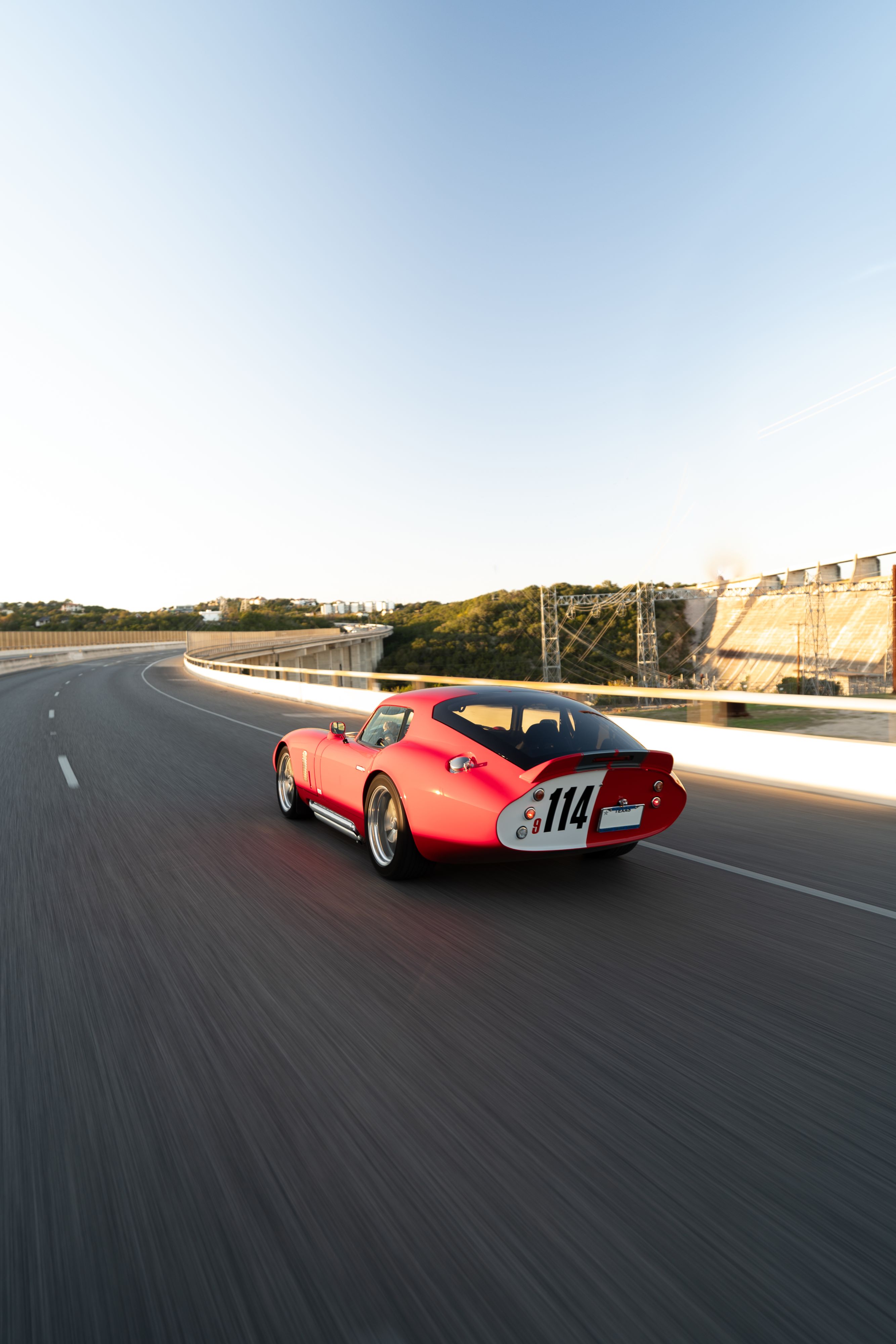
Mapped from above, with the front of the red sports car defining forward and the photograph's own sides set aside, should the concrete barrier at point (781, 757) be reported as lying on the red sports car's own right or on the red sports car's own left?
on the red sports car's own right

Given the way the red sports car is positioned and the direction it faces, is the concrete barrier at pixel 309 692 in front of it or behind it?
in front

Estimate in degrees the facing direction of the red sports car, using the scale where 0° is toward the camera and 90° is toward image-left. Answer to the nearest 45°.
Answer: approximately 135°
